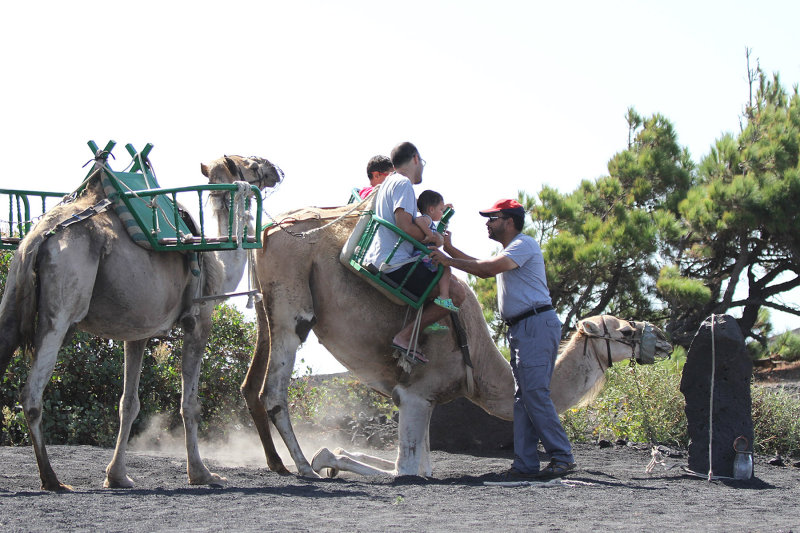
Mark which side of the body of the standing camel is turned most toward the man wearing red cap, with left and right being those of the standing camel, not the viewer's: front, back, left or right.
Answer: front

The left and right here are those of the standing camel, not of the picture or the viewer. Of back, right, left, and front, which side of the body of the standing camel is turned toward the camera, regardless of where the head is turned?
right

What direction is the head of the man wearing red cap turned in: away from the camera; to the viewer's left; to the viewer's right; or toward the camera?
to the viewer's left

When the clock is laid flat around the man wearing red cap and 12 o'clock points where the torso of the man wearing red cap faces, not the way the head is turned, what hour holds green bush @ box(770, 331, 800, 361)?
The green bush is roughly at 4 o'clock from the man wearing red cap.

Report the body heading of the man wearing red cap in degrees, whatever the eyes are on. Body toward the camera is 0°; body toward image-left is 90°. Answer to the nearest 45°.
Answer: approximately 90°

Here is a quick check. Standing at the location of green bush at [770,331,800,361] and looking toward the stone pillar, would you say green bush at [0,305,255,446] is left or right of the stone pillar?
right

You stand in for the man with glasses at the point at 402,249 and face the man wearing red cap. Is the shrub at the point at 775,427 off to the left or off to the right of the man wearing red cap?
left

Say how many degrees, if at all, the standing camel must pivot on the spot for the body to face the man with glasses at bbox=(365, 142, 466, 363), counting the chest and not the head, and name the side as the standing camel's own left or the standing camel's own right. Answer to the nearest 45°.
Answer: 0° — it already faces them

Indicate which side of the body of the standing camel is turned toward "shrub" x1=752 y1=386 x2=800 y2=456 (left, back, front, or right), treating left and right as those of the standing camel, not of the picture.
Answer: front

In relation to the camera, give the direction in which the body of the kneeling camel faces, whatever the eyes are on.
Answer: to the viewer's right

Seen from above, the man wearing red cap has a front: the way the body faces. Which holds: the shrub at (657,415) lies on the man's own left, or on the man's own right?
on the man's own right
